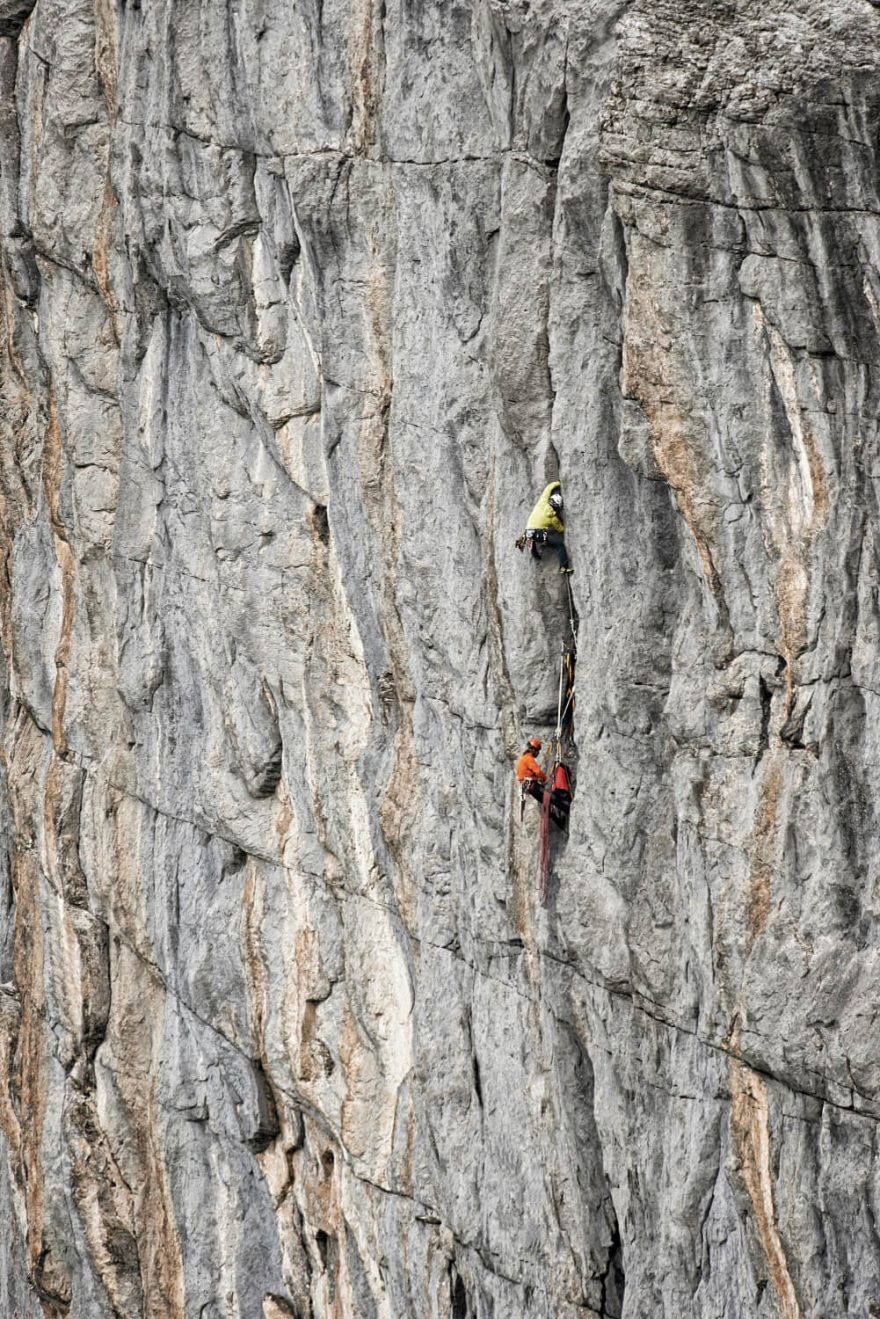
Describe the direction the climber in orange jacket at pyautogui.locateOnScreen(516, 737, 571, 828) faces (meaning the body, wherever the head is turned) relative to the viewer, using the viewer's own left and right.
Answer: facing to the right of the viewer
